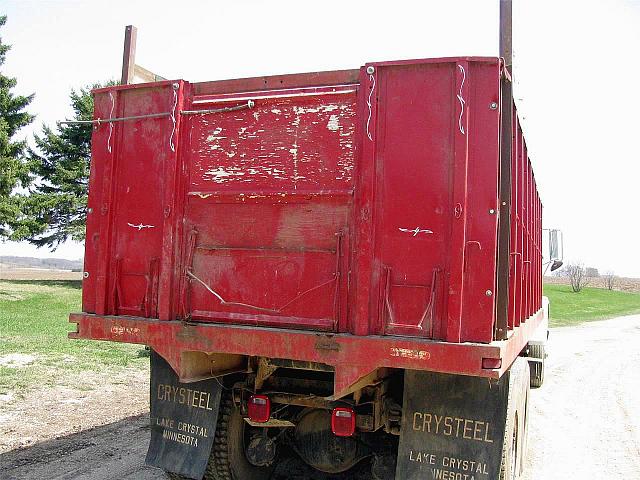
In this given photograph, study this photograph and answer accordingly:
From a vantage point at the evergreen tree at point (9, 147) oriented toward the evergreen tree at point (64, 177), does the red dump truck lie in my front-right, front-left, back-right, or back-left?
back-right

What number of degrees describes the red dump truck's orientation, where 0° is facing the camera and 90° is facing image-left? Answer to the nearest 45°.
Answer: approximately 225°

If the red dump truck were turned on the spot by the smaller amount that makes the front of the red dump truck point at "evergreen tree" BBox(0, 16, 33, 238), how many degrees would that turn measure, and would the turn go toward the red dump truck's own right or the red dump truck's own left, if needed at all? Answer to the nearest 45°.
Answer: approximately 90° to the red dump truck's own left

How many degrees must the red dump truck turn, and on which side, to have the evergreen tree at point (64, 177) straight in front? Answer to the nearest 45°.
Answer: approximately 90° to its left

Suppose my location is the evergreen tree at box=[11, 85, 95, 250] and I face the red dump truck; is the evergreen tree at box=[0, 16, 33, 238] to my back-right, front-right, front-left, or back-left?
front-right

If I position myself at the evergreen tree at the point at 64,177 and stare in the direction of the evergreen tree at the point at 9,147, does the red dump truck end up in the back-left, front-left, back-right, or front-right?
front-left
